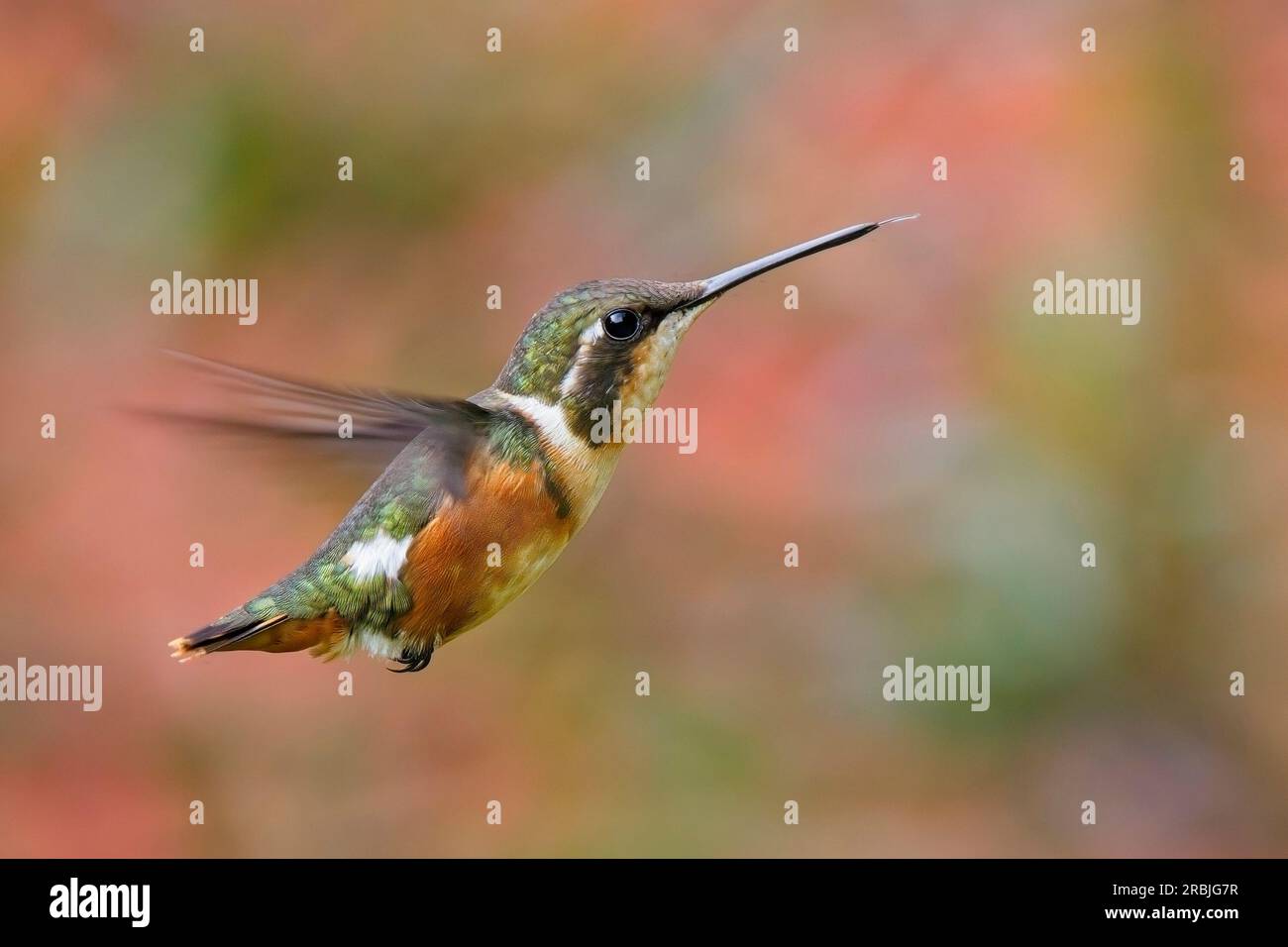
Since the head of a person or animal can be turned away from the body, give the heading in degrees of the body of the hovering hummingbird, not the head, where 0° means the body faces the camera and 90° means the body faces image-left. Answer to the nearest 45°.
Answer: approximately 270°
